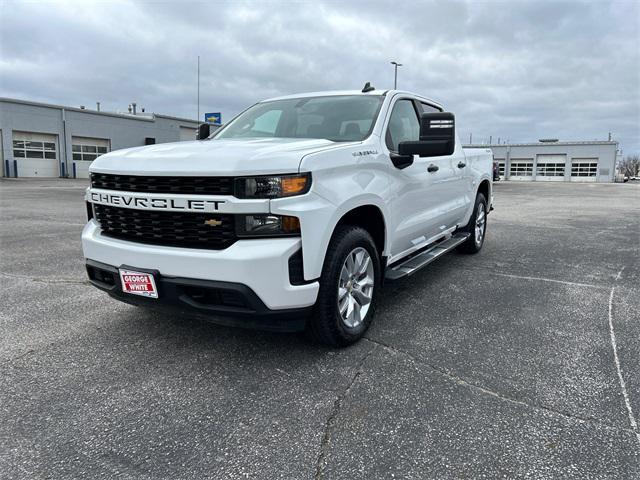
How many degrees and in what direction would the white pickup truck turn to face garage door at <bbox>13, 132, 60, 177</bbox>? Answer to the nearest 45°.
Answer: approximately 90° to its right

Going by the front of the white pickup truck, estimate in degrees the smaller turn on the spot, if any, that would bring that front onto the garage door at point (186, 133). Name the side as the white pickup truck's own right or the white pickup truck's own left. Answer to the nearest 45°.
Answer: approximately 135° to the white pickup truck's own right

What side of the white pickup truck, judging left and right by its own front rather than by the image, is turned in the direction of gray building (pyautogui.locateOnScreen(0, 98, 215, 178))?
right

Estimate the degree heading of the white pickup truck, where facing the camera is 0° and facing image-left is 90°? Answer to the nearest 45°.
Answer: approximately 45°

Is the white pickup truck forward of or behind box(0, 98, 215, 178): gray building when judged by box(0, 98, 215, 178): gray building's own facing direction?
forward

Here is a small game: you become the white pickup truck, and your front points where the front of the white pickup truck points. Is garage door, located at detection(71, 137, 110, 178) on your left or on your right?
on your right

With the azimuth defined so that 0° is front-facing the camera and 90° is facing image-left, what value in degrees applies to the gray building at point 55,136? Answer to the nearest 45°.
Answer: approximately 315°

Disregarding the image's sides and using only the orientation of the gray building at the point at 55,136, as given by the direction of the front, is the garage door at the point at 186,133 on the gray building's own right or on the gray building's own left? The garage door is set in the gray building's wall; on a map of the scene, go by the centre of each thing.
on the gray building's own left
